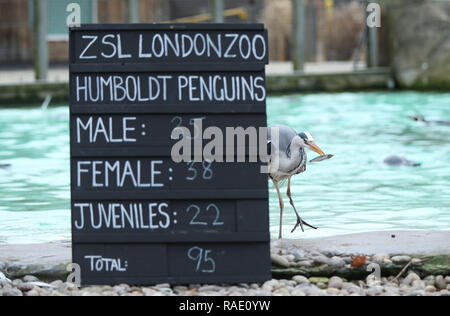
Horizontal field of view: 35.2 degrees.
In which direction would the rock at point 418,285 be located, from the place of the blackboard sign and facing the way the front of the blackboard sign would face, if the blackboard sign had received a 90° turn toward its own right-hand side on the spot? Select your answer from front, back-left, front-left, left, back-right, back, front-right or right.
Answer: back

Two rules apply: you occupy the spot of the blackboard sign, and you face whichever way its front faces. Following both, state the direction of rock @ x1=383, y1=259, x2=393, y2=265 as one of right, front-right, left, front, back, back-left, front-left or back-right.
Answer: left

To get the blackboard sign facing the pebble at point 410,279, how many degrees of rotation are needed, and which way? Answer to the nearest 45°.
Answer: approximately 90° to its left

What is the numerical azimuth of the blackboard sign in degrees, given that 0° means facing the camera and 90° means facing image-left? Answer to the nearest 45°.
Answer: approximately 0°

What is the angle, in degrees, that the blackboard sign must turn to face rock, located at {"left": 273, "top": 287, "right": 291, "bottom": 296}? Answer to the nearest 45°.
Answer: approximately 90° to its left

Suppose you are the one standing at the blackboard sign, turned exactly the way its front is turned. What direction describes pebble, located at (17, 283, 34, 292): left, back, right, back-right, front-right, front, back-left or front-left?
right

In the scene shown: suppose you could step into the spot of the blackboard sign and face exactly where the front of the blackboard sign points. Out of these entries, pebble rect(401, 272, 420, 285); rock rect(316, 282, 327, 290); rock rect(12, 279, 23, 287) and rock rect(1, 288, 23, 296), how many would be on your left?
2

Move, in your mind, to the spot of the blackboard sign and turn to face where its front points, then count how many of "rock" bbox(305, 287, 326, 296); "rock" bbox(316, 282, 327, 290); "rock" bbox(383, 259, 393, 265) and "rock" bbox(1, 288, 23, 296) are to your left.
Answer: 3

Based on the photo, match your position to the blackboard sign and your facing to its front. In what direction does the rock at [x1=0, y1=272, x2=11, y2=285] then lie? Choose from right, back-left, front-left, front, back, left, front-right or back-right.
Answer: right

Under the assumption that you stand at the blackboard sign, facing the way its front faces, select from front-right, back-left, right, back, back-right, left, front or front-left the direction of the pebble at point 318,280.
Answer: left

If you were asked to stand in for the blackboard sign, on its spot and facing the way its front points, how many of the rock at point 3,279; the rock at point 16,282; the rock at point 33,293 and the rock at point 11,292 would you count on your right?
4

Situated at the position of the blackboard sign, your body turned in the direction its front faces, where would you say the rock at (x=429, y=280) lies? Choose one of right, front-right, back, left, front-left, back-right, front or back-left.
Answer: left

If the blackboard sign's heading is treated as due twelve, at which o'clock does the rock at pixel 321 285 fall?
The rock is roughly at 9 o'clock from the blackboard sign.

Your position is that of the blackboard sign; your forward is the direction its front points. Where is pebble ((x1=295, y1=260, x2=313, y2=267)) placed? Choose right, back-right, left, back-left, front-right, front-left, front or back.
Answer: left
